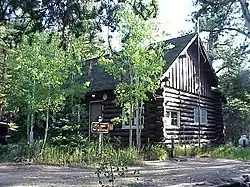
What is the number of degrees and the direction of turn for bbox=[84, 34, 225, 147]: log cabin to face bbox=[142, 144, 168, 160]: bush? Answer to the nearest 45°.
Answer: approximately 45° to its left

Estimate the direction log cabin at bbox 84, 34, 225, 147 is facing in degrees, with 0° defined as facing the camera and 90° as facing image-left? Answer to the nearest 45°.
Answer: approximately 45°
